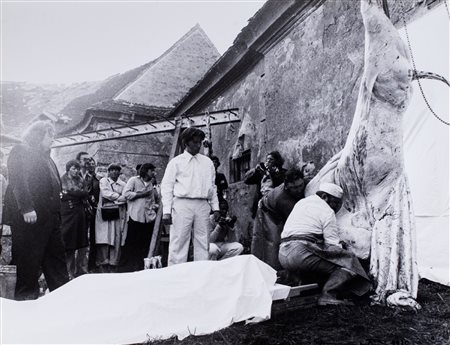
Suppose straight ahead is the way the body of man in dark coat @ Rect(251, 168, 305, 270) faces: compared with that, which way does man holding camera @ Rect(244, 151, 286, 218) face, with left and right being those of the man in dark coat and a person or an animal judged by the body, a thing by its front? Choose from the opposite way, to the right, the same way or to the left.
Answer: to the right

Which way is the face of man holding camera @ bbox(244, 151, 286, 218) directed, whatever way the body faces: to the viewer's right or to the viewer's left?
to the viewer's left

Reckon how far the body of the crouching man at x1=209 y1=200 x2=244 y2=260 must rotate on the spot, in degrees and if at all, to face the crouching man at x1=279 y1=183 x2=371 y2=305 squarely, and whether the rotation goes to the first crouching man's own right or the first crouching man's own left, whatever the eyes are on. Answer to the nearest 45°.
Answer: approximately 45° to the first crouching man's own left

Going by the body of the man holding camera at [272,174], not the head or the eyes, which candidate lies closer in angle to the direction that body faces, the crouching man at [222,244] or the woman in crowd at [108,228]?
the crouching man

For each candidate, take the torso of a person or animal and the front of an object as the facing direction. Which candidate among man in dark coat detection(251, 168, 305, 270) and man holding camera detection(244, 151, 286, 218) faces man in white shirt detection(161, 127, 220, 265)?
the man holding camera

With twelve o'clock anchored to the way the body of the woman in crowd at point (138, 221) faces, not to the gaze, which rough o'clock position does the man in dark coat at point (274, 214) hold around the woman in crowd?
The man in dark coat is roughly at 12 o'clock from the woman in crowd.
